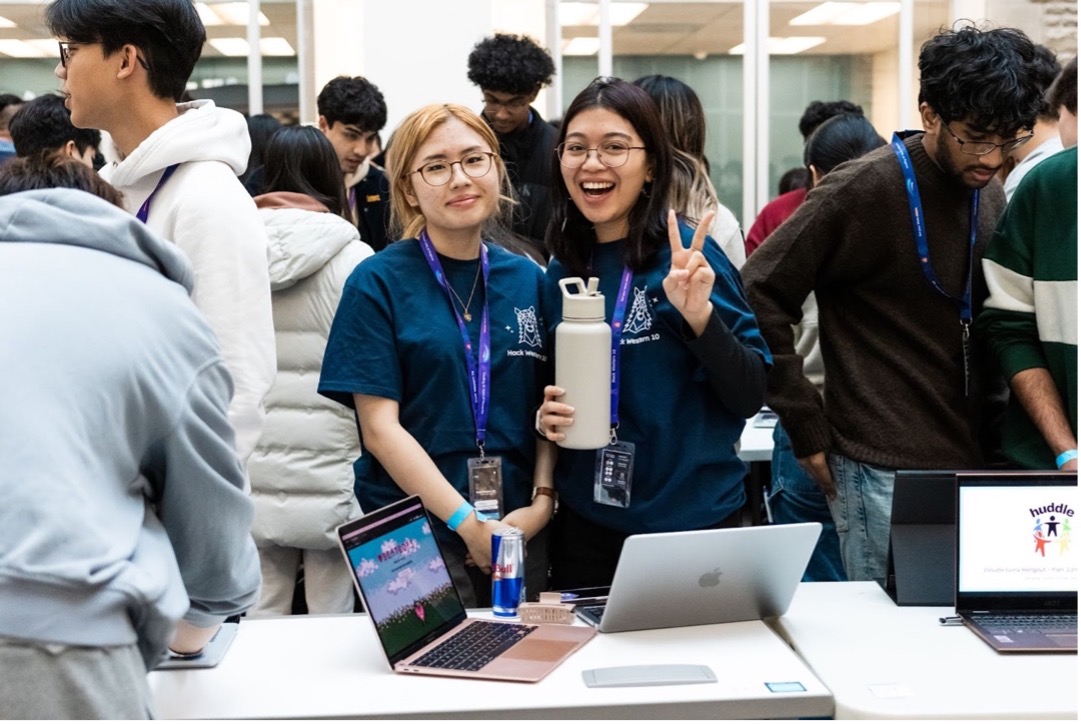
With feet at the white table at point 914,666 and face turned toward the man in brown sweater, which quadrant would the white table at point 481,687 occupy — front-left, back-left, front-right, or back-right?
back-left

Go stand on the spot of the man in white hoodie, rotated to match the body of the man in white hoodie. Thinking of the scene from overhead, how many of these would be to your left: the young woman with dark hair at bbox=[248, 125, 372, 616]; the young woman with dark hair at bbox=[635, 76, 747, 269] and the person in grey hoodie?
1

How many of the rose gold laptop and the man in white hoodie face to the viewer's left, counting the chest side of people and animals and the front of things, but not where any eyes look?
1

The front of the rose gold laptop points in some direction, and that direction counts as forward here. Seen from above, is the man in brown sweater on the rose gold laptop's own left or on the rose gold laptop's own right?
on the rose gold laptop's own left

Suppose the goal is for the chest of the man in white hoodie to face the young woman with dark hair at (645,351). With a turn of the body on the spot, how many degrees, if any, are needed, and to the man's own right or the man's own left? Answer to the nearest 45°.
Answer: approximately 180°

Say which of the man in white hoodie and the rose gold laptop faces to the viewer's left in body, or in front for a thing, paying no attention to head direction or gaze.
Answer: the man in white hoodie

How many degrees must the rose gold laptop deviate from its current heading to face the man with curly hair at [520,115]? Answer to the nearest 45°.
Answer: approximately 135° to its left

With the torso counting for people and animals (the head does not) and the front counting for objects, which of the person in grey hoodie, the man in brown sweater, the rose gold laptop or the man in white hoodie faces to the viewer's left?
the man in white hoodie

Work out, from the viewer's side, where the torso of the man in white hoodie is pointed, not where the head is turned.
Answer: to the viewer's left

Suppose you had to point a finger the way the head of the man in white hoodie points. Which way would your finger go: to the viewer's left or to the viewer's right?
to the viewer's left

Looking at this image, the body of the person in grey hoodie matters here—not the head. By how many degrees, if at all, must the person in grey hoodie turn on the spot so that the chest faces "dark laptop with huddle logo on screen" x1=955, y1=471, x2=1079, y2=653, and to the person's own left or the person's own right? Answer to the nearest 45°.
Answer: approximately 45° to the person's own right

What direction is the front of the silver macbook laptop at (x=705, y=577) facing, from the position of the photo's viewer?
facing away from the viewer and to the left of the viewer

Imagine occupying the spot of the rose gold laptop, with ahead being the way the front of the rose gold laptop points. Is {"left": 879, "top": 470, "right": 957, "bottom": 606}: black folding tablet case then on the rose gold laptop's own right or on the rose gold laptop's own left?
on the rose gold laptop's own left

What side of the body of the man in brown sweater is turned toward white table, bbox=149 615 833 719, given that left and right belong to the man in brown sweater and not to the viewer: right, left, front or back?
right
